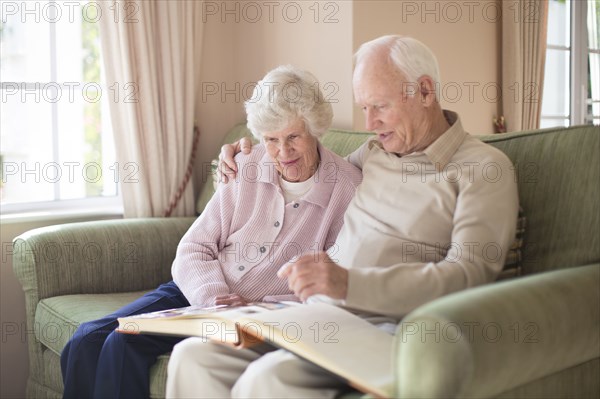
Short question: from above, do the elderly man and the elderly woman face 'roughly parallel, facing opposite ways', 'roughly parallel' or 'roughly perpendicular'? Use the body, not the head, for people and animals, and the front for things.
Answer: roughly parallel

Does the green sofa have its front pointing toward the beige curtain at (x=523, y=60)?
no

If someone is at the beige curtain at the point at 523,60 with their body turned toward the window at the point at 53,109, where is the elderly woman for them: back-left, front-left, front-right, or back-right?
front-left

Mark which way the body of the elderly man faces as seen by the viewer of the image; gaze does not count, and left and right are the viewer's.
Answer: facing the viewer and to the left of the viewer

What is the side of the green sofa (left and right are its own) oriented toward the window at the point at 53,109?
right

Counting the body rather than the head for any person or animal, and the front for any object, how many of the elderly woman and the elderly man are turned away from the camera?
0

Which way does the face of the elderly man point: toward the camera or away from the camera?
toward the camera

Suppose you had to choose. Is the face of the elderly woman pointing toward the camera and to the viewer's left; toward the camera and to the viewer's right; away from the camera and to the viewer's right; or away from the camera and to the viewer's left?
toward the camera and to the viewer's right

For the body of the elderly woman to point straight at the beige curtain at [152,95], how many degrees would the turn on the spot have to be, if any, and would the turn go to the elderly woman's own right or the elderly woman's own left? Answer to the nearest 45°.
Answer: approximately 135° to the elderly woman's own right
